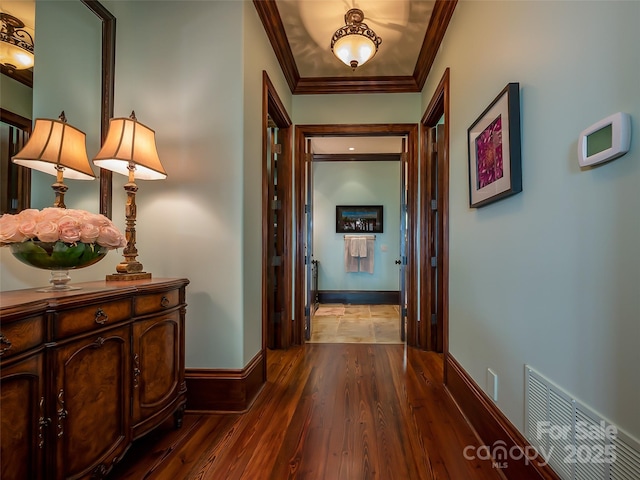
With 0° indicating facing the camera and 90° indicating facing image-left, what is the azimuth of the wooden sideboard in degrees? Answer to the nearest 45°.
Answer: approximately 315°

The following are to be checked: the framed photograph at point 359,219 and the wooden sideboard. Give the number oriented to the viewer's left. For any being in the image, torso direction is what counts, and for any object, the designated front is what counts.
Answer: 0

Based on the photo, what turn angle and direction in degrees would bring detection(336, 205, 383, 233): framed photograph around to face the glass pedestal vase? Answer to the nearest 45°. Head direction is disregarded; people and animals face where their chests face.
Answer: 0° — it already faces it

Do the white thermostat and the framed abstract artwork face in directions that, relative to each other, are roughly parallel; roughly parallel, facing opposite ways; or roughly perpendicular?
roughly parallel

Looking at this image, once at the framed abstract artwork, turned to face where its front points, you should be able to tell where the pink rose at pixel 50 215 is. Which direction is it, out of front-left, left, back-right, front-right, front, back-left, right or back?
front

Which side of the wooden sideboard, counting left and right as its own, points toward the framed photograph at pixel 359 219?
left

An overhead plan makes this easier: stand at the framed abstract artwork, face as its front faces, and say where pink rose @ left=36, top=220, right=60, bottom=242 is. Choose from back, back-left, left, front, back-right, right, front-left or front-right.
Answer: front

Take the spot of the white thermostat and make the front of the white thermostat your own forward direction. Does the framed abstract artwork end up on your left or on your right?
on your right

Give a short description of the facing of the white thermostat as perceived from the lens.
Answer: facing the viewer and to the left of the viewer

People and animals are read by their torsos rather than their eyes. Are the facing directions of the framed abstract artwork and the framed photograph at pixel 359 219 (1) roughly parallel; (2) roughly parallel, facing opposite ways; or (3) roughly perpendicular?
roughly perpendicular

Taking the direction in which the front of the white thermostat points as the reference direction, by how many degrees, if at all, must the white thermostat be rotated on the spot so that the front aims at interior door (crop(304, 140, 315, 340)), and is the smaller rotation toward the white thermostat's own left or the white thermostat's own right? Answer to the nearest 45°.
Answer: approximately 90° to the white thermostat's own right

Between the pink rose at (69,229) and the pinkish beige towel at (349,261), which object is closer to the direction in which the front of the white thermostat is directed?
the pink rose

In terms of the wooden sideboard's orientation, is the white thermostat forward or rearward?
forward

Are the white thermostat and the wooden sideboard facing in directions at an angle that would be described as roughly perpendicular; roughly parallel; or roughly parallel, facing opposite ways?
roughly parallel, facing opposite ways

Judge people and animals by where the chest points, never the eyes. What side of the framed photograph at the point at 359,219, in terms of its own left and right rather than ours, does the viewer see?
front

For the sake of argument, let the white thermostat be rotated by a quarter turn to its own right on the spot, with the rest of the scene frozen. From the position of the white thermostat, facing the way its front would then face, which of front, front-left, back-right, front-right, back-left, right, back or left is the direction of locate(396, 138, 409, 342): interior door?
front

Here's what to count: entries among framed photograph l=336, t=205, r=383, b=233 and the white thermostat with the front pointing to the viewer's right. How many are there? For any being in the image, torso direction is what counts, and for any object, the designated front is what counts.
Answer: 0

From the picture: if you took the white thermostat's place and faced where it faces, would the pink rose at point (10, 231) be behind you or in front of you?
in front

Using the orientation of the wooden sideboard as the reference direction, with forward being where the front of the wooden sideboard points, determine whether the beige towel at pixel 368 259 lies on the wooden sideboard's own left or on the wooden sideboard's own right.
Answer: on the wooden sideboard's own left
